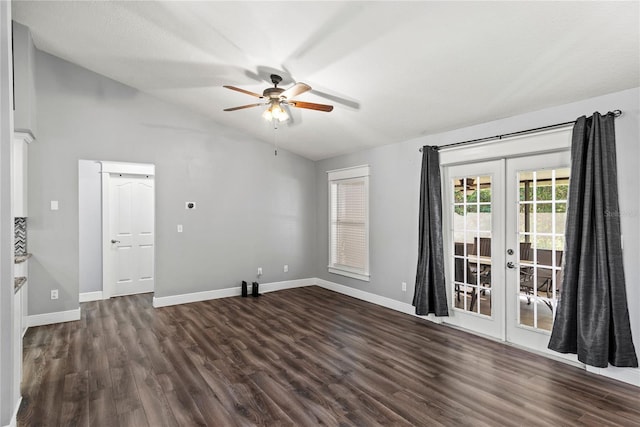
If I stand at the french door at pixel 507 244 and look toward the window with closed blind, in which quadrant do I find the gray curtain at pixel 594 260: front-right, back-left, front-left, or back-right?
back-left

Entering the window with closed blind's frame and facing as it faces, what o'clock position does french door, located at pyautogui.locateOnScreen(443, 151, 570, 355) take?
The french door is roughly at 9 o'clock from the window with closed blind.

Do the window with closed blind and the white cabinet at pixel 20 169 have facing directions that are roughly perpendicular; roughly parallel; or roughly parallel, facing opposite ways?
roughly parallel, facing opposite ways

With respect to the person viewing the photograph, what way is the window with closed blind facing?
facing the viewer and to the left of the viewer

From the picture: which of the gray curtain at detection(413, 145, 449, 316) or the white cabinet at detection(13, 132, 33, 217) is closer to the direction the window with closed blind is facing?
the white cabinet

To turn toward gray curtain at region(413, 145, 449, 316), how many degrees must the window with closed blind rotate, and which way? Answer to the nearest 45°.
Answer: approximately 90° to its left

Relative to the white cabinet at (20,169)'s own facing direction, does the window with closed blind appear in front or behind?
in front

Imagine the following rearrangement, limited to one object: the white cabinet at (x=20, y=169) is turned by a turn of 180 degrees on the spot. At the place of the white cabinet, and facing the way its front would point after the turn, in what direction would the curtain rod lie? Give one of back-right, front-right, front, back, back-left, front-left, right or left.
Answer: back-right

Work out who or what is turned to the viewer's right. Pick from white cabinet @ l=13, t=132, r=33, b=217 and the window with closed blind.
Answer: the white cabinet

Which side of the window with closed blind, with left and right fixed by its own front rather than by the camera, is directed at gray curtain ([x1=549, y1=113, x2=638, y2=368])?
left

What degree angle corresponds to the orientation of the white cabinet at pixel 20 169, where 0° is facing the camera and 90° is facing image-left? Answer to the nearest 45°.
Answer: approximately 270°

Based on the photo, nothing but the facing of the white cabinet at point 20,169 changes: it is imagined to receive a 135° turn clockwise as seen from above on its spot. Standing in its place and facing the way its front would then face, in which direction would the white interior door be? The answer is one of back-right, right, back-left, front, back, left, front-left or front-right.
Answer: back

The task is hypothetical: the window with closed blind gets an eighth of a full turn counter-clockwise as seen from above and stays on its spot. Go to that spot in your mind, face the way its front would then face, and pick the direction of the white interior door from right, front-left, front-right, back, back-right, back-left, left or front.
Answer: right

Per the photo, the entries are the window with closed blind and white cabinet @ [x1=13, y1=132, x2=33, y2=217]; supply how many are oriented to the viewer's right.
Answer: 1

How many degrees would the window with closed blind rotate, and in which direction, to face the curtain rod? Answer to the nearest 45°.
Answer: approximately 90° to its left
